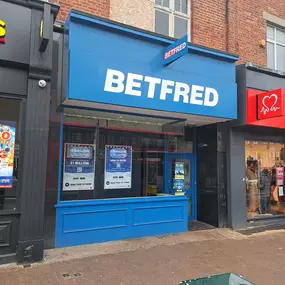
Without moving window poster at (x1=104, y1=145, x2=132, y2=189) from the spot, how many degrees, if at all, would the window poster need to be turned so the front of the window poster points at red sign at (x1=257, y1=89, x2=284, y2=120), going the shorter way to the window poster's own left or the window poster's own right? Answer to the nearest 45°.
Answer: approximately 90° to the window poster's own left

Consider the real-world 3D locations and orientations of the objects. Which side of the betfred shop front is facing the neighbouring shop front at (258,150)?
left

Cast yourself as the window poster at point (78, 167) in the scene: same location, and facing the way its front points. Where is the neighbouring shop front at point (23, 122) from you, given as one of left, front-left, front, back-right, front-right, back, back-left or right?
front-right

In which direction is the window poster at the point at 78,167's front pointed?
toward the camera

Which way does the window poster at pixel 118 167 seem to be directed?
toward the camera

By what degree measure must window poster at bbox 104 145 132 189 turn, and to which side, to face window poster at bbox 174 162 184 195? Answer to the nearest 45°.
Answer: approximately 90° to its left

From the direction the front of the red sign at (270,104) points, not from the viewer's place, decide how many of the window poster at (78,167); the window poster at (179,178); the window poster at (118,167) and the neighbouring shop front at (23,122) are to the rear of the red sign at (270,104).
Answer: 0

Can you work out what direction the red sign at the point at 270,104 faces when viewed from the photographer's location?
facing the viewer and to the left of the viewer

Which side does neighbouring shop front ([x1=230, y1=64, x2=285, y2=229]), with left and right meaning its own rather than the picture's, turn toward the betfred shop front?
right

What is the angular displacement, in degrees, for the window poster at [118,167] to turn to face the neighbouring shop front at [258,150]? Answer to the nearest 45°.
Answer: approximately 90° to its left

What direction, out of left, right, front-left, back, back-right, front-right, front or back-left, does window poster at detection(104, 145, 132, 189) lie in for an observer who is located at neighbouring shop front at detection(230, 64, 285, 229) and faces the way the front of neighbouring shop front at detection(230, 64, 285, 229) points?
right

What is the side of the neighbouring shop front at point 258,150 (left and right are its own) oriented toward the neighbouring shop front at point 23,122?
right

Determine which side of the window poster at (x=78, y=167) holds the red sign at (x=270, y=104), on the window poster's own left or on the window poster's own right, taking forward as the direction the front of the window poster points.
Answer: on the window poster's own left

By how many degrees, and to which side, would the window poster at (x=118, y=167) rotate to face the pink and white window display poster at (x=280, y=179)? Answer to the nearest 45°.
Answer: approximately 90° to its left

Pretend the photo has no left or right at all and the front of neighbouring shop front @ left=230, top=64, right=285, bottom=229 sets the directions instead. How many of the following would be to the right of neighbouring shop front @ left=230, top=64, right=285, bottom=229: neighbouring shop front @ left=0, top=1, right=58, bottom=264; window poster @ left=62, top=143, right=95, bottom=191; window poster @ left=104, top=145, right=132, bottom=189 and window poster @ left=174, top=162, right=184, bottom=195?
4

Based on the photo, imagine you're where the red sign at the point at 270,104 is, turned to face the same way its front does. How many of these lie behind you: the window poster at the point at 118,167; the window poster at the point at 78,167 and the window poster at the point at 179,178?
0
